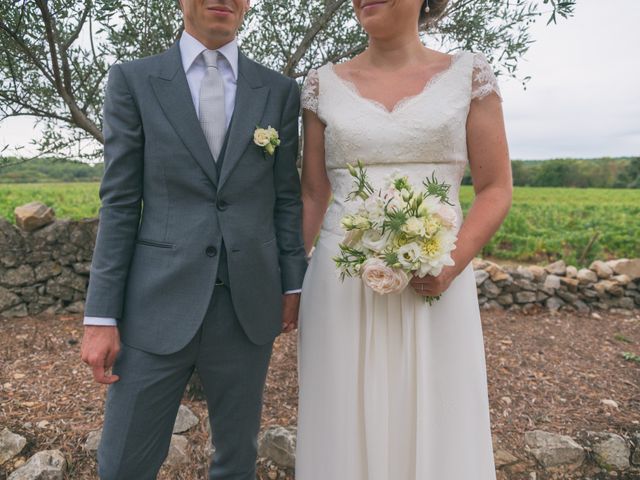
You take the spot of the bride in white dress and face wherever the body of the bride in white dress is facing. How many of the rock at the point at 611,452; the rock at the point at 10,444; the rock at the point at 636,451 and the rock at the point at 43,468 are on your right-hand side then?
2

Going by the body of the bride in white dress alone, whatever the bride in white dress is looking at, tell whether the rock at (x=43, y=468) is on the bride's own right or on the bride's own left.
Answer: on the bride's own right

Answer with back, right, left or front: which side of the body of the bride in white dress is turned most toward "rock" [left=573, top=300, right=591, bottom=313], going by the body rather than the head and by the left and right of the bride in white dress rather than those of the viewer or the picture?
back

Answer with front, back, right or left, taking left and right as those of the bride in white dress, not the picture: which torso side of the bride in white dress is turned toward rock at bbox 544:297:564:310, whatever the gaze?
back

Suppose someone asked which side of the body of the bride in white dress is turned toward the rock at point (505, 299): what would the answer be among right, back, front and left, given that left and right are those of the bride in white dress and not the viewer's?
back

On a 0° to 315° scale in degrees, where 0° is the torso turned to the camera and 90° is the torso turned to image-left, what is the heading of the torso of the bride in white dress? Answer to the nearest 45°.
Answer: approximately 0°

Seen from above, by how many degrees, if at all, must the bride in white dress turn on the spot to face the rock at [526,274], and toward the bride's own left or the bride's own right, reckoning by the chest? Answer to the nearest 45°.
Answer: approximately 180°

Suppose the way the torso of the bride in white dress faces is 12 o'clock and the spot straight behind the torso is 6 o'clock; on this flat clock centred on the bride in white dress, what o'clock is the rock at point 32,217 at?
The rock is roughly at 4 o'clock from the bride in white dress.

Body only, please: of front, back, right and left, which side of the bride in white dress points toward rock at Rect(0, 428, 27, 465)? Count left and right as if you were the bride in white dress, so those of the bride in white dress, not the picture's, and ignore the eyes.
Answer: right

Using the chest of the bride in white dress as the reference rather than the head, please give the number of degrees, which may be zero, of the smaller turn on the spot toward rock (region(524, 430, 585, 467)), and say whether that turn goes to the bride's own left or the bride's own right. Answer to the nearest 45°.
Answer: approximately 135° to the bride's own left
